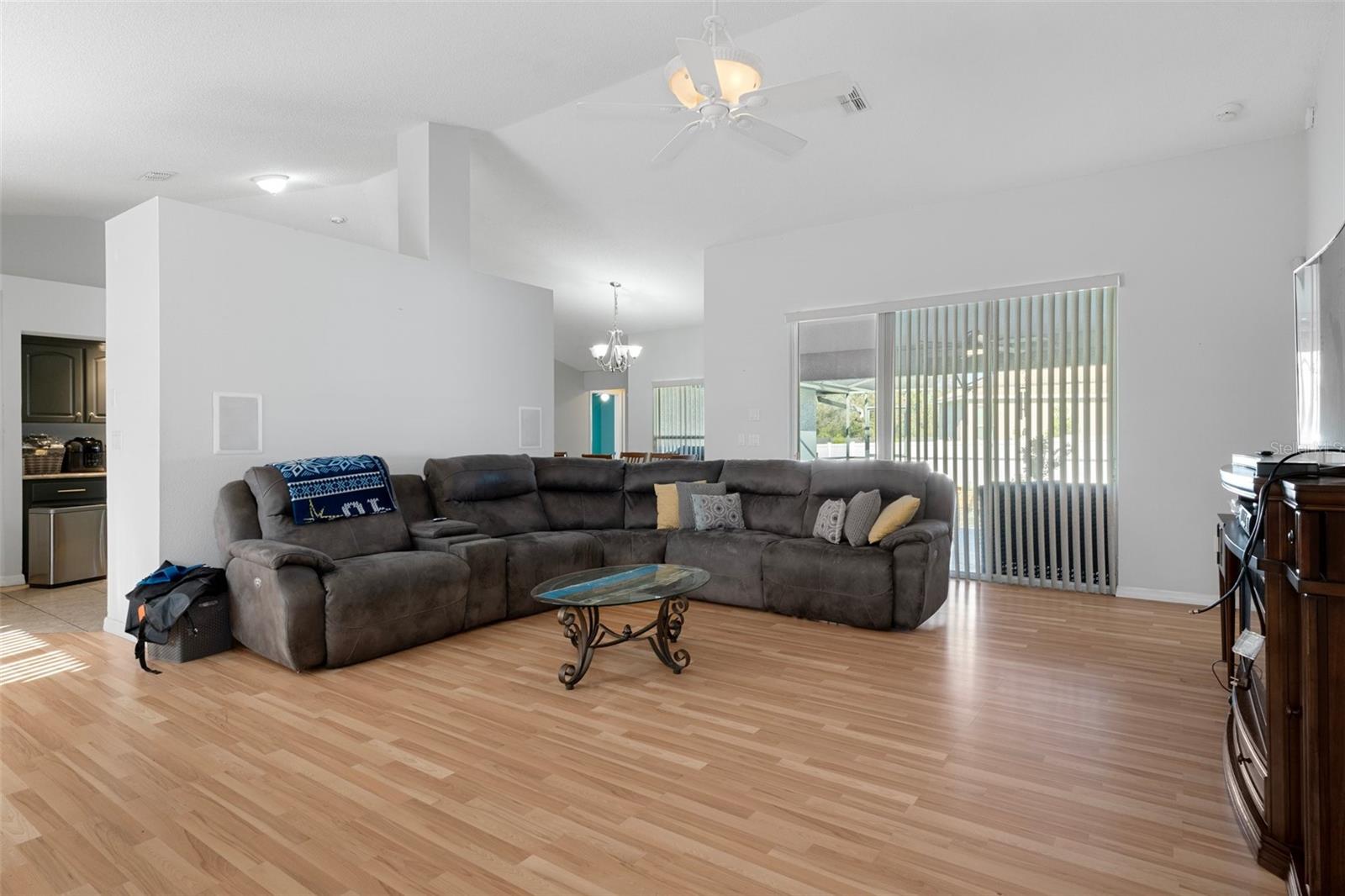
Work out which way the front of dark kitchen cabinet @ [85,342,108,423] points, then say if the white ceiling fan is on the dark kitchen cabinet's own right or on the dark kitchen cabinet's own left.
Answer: on the dark kitchen cabinet's own left

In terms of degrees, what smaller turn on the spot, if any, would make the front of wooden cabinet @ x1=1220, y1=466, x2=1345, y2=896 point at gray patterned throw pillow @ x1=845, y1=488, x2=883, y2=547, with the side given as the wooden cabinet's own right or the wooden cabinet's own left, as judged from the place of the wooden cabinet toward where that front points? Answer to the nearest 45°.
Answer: approximately 45° to the wooden cabinet's own right

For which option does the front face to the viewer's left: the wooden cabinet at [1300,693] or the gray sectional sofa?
the wooden cabinet

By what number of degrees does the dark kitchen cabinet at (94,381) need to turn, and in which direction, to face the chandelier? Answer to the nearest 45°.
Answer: approximately 135° to its left

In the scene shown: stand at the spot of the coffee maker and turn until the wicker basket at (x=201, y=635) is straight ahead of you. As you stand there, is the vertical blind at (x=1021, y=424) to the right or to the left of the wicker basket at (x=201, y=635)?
left

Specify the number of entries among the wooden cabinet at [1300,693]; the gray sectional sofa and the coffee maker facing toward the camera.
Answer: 2

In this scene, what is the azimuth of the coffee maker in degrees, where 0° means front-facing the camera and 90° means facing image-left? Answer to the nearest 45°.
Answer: approximately 0°

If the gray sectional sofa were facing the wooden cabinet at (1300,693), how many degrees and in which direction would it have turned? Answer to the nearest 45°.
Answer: approximately 45° to its left

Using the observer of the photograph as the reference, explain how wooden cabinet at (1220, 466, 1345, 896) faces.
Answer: facing to the left of the viewer

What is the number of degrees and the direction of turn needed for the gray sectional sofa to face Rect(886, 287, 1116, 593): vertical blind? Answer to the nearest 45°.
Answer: approximately 90° to its left

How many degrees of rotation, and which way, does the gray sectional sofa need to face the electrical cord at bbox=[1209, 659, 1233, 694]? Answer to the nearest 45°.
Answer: approximately 45° to its left
